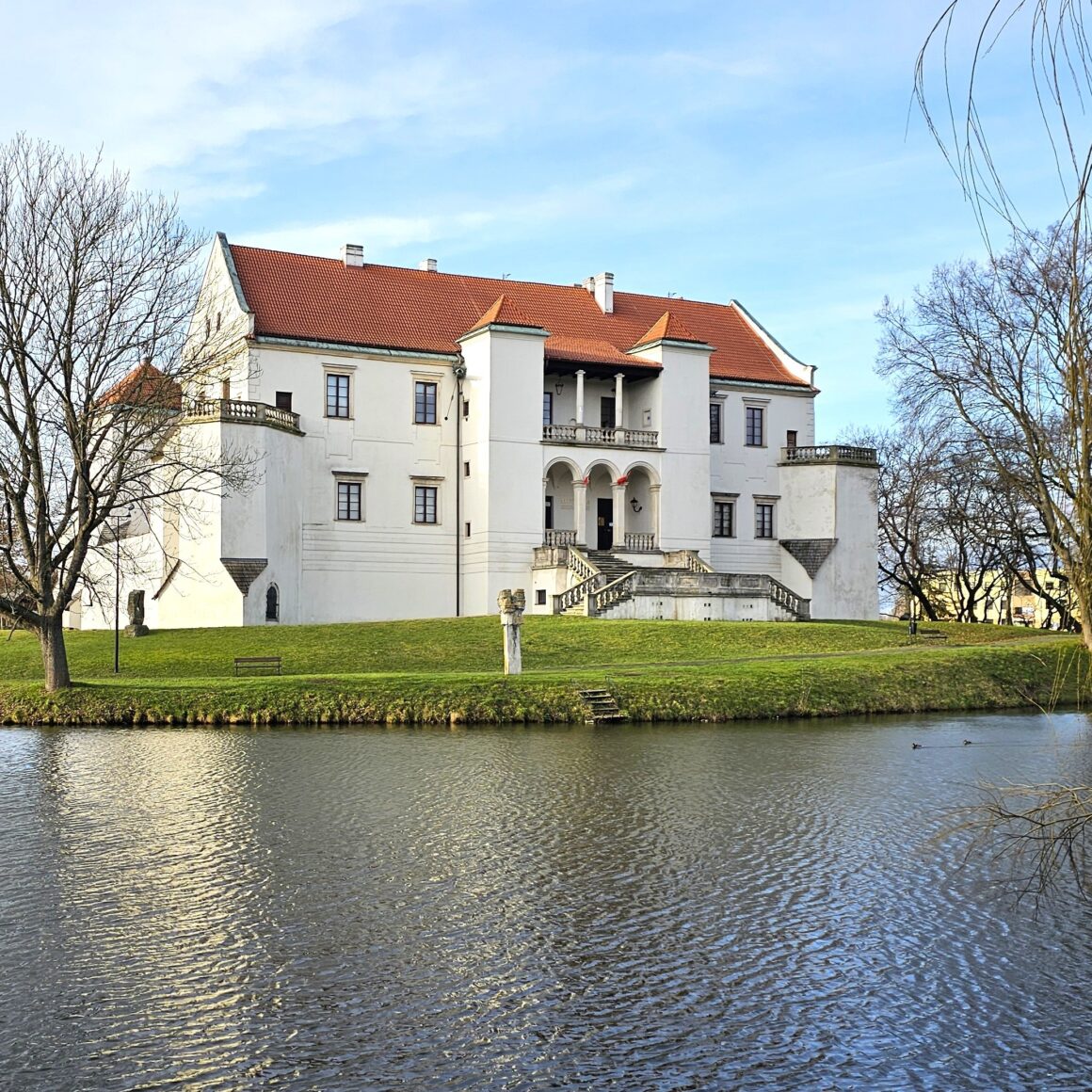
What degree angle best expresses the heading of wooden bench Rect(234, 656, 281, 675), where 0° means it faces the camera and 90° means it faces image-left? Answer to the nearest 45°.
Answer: approximately 0°
